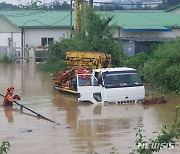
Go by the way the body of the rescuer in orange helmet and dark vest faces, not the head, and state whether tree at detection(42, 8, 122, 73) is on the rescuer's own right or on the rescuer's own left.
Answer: on the rescuer's own left

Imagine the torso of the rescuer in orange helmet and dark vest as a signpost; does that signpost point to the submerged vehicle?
yes

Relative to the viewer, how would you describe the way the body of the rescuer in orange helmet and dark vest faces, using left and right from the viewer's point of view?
facing to the right of the viewer

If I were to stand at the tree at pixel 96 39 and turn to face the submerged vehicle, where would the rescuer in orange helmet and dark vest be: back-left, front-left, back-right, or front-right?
front-right

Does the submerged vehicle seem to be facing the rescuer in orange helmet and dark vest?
no

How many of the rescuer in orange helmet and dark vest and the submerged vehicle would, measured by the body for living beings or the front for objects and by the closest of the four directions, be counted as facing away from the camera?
0

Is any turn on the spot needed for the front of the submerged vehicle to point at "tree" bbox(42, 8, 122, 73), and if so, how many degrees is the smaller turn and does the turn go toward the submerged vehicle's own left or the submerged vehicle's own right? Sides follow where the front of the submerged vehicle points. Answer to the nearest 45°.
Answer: approximately 135° to the submerged vehicle's own left
